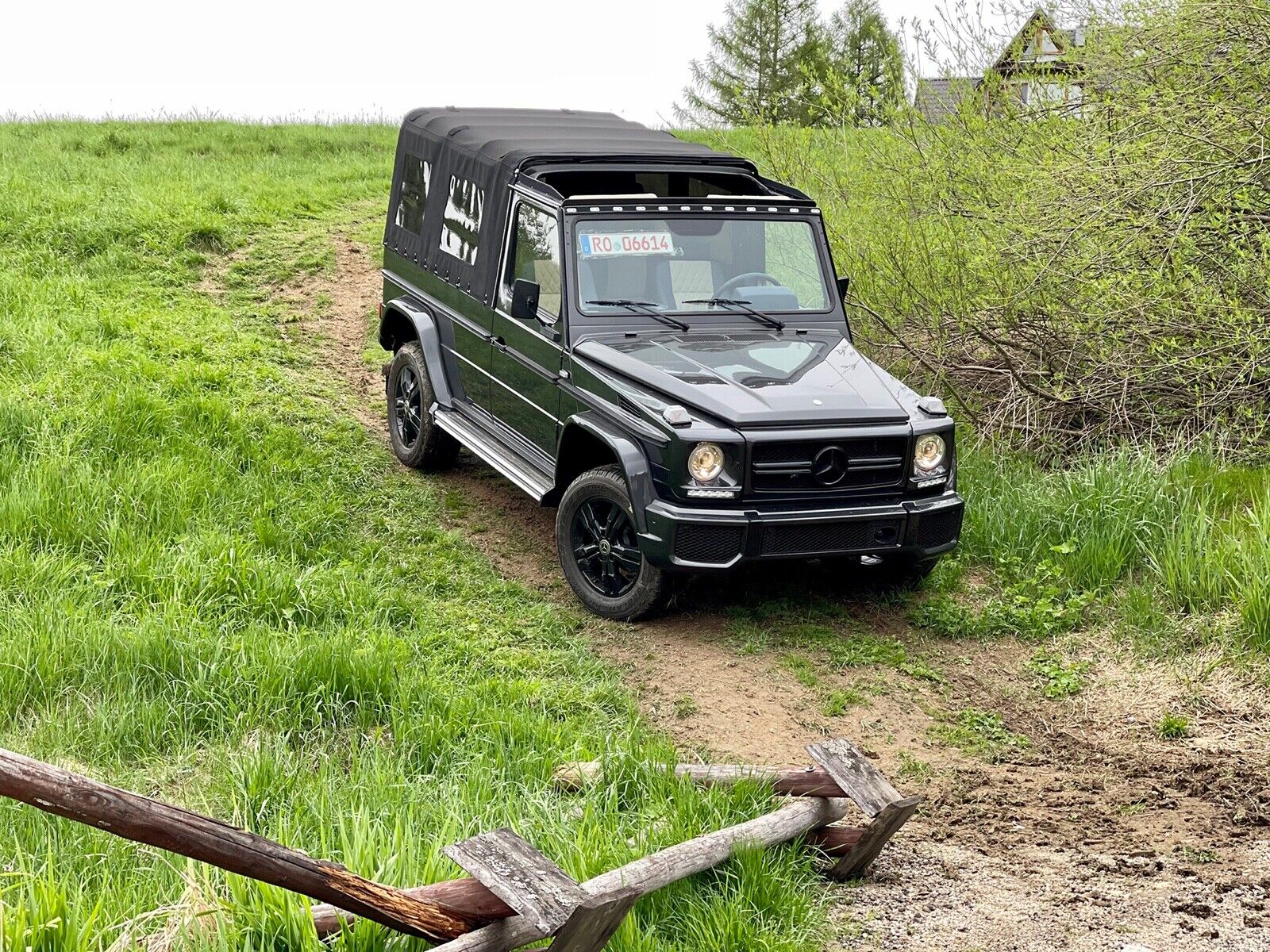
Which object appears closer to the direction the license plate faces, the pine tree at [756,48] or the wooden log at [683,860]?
the wooden log

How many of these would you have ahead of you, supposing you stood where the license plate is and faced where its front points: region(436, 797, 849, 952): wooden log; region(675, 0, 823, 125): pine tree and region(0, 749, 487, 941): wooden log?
2

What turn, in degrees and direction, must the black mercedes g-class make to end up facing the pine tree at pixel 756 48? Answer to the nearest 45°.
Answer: approximately 135° to its left

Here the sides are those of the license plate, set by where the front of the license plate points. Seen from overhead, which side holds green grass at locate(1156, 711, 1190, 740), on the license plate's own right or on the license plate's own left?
on the license plate's own left

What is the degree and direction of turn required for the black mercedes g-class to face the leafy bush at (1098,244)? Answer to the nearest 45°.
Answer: approximately 90° to its left

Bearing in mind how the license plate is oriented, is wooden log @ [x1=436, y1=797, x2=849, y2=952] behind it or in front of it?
in front

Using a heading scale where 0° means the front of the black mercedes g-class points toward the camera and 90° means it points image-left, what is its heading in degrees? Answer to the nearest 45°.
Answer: approximately 315°

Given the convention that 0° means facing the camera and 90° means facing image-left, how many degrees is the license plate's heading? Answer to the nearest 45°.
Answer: approximately 0°

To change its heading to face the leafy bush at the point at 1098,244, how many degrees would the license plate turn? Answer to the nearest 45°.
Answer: approximately 135° to its left

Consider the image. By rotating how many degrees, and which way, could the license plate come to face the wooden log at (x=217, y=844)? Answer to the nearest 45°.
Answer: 0° — it already faces it

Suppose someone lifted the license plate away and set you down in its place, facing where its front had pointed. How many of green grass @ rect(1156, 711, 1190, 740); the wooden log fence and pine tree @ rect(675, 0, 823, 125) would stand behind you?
1

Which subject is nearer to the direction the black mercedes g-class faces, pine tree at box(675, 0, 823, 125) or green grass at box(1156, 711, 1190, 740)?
the green grass

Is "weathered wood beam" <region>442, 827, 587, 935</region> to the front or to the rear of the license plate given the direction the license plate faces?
to the front

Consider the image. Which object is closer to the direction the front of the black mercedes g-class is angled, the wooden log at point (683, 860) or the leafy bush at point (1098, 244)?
the wooden log
